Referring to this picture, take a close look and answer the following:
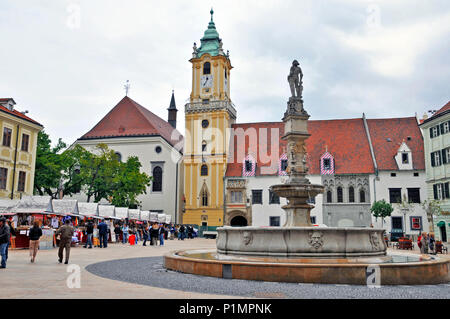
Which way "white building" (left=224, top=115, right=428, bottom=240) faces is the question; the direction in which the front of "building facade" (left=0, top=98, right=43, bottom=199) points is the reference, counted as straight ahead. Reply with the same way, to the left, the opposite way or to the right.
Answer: to the right

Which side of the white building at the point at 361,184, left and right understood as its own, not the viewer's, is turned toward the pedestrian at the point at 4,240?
front

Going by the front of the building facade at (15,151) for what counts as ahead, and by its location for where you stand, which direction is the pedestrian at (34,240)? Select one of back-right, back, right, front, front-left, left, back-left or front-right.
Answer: front-right

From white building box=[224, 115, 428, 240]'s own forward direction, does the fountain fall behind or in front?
in front

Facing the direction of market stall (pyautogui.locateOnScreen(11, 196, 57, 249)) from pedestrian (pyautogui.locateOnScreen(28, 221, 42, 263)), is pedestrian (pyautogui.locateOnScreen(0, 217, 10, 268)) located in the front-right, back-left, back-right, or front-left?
back-left

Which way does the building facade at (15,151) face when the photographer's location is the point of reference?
facing the viewer and to the right of the viewer

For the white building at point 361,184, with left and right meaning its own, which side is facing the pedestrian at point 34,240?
front

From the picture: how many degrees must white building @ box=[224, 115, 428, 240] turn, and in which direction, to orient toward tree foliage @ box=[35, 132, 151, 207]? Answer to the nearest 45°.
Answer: approximately 45° to its right

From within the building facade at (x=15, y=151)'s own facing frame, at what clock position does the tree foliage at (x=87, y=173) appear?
The tree foliage is roughly at 9 o'clock from the building facade.

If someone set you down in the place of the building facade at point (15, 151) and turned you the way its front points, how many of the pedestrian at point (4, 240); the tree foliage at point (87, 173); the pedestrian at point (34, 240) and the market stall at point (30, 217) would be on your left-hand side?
1

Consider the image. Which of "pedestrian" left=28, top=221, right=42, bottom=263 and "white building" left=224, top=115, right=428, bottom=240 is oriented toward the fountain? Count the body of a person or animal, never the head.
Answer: the white building

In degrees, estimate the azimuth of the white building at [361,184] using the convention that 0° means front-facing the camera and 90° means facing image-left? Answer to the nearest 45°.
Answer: approximately 0°

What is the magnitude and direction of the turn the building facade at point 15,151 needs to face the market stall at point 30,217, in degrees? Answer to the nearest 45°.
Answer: approximately 45° to its right
